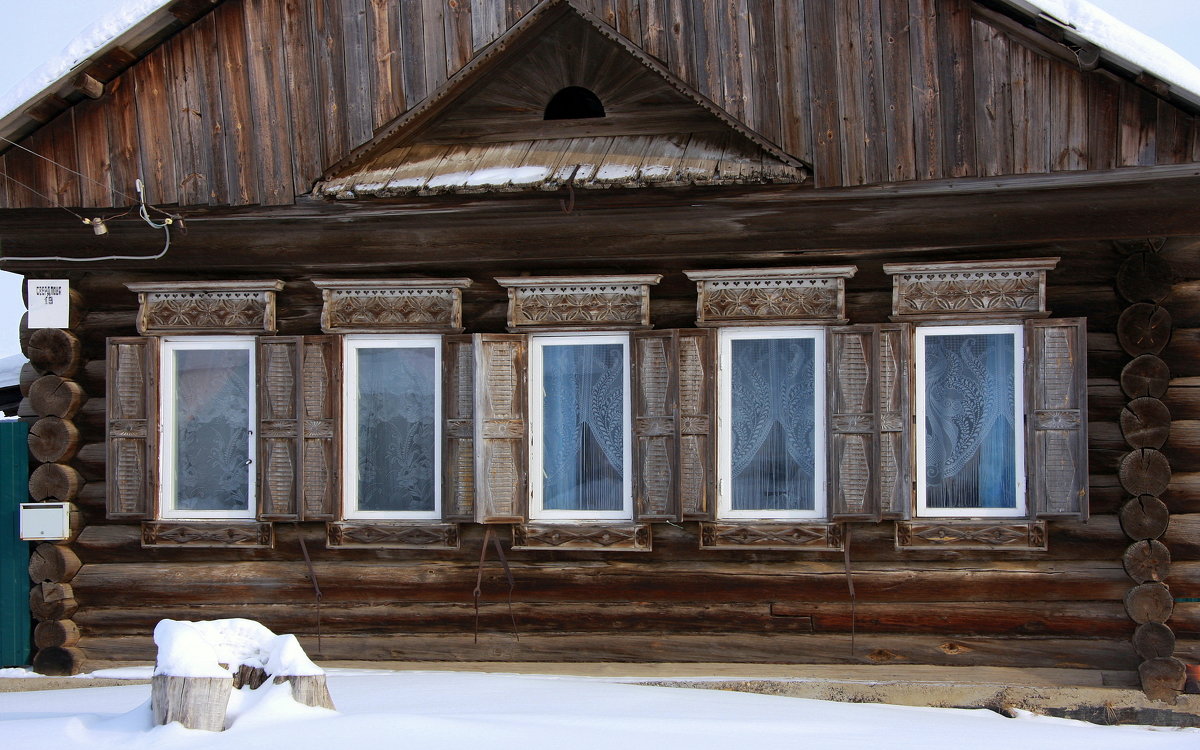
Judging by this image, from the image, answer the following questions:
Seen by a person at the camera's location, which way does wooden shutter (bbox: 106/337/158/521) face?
facing the viewer

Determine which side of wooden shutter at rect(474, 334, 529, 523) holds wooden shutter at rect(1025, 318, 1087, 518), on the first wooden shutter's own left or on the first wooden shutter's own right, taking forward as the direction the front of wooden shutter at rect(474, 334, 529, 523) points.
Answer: on the first wooden shutter's own left

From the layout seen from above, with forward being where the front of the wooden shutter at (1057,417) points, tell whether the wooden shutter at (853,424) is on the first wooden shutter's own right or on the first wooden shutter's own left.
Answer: on the first wooden shutter's own right

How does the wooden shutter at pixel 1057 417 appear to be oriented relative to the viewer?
toward the camera

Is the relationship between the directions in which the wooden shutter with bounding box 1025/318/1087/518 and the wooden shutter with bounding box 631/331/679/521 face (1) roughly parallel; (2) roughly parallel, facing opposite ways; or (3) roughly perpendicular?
roughly parallel

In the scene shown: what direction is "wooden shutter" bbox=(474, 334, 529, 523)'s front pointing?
toward the camera

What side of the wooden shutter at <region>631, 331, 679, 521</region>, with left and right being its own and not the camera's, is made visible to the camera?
front

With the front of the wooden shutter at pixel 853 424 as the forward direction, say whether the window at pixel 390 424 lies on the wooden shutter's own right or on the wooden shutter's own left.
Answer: on the wooden shutter's own right

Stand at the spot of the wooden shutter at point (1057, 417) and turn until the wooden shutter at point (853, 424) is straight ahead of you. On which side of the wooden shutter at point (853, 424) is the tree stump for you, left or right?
left
